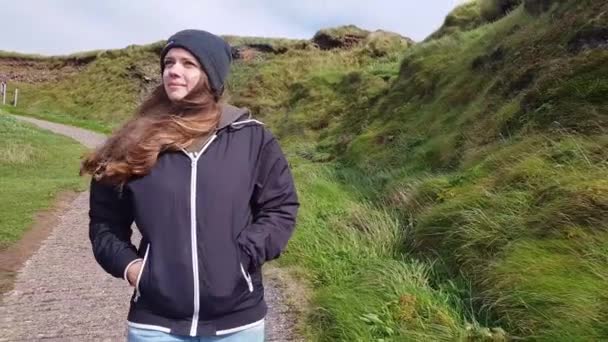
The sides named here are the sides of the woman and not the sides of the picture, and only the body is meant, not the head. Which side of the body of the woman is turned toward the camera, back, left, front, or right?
front

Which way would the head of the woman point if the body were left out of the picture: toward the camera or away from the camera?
toward the camera

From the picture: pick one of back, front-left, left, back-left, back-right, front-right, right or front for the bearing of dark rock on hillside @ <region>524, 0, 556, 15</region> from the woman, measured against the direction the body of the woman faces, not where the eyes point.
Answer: back-left

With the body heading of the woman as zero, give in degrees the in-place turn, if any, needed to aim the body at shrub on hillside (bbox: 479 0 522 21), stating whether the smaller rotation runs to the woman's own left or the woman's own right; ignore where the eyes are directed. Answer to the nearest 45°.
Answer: approximately 135° to the woman's own left

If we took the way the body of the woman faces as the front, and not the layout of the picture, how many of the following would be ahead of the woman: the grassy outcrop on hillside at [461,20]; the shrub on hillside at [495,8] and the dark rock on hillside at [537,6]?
0

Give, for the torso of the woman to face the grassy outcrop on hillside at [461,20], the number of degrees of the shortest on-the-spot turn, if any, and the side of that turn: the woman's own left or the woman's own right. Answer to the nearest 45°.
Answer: approximately 135° to the woman's own left
